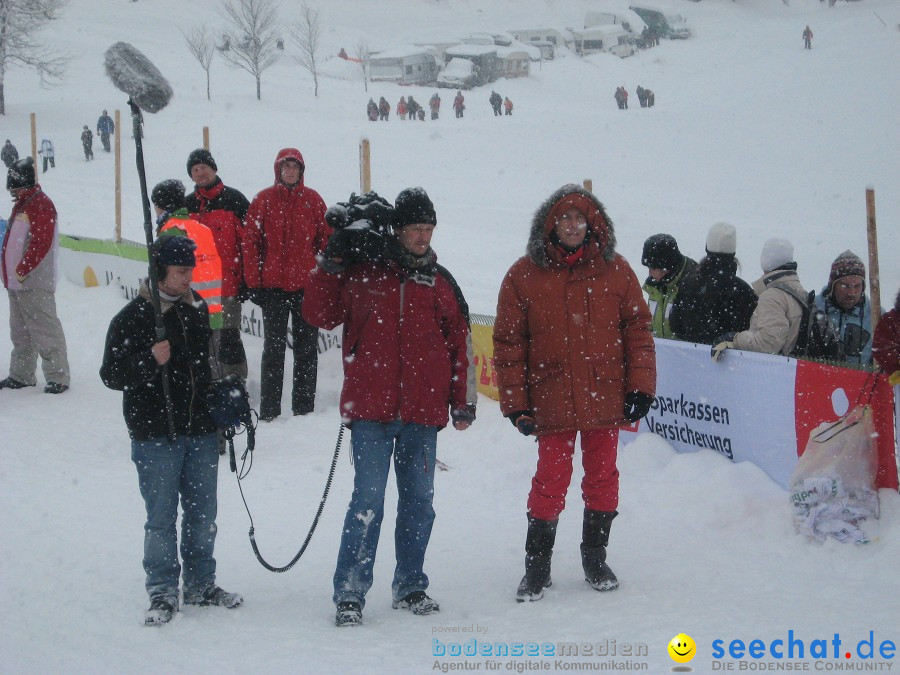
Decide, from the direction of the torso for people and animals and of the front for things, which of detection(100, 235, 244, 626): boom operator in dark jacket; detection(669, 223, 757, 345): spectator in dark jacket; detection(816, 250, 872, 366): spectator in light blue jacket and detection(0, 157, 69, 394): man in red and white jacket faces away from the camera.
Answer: detection(669, 223, 757, 345): spectator in dark jacket

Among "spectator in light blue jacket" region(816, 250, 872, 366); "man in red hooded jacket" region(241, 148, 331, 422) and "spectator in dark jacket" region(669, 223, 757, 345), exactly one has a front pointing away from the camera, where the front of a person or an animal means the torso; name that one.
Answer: "spectator in dark jacket" region(669, 223, 757, 345)

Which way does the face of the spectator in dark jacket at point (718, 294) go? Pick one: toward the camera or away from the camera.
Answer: away from the camera

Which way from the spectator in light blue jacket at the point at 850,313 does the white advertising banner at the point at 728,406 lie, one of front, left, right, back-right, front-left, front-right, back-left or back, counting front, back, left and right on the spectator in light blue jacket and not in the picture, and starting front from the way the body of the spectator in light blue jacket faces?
right

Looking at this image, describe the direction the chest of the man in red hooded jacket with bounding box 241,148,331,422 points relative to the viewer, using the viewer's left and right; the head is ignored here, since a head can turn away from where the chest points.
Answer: facing the viewer

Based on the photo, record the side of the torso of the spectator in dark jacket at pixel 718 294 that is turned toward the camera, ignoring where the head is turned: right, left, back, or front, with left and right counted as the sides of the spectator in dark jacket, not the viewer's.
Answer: back

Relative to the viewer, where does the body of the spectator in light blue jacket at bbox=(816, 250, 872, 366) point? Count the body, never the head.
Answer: toward the camera

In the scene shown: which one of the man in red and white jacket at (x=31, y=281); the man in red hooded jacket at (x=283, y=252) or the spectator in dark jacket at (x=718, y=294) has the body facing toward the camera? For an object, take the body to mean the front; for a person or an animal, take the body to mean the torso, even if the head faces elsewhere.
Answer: the man in red hooded jacket at (x=283, y=252)

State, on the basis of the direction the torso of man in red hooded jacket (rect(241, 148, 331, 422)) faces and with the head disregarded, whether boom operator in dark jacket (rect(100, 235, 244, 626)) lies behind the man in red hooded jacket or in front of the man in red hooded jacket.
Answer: in front

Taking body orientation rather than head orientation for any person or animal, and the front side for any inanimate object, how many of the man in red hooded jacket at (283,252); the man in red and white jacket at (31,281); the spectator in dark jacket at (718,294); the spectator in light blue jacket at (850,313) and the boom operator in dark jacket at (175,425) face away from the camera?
1

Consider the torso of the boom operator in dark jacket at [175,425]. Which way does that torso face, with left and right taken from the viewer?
facing the viewer and to the right of the viewer
